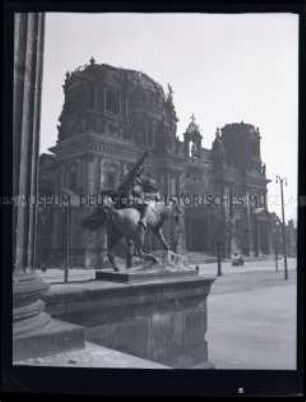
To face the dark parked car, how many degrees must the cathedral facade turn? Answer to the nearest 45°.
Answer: approximately 45° to its left

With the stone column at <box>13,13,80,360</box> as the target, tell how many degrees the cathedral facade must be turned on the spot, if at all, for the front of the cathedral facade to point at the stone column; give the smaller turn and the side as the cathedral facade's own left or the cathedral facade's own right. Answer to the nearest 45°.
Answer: approximately 90° to the cathedral facade's own right

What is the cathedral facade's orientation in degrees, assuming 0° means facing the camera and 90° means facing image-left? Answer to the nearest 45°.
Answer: approximately 315°
